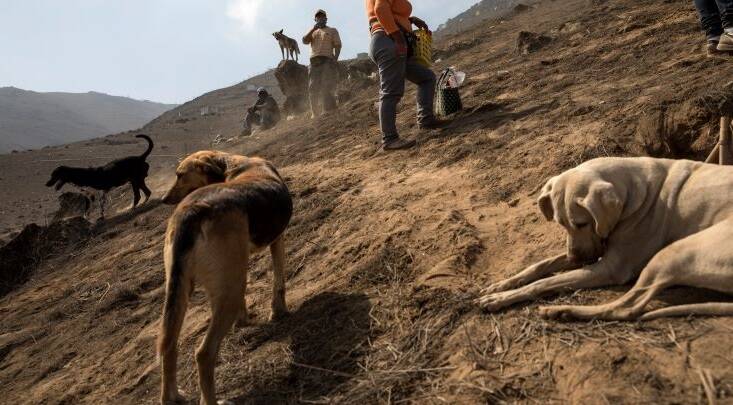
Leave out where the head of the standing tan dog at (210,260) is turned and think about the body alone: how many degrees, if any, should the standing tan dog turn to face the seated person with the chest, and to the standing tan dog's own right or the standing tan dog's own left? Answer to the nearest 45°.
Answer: approximately 45° to the standing tan dog's own left

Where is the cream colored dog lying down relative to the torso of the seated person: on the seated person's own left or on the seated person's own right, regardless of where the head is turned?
on the seated person's own left

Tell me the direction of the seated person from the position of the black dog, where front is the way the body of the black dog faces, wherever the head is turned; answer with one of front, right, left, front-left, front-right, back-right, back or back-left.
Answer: back-right

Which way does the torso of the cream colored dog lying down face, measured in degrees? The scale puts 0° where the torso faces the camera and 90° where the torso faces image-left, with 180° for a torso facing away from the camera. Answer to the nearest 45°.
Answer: approximately 90°

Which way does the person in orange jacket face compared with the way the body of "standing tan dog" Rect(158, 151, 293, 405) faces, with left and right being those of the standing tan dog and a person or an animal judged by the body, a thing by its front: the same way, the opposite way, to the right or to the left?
to the right

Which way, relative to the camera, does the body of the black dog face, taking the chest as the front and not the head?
to the viewer's left

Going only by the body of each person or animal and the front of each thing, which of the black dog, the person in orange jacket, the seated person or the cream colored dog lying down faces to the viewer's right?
the person in orange jacket

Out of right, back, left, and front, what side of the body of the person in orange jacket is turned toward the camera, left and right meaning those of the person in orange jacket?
right

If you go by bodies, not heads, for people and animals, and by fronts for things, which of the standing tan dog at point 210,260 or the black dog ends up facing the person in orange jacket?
the standing tan dog

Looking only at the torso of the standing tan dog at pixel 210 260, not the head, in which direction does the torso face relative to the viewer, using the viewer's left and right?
facing away from the viewer and to the right of the viewer

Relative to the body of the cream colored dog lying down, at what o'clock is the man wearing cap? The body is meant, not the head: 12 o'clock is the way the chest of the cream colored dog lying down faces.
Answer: The man wearing cap is roughly at 2 o'clock from the cream colored dog lying down.

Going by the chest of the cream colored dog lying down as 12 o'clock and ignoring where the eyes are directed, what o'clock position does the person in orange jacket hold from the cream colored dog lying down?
The person in orange jacket is roughly at 2 o'clock from the cream colored dog lying down.
